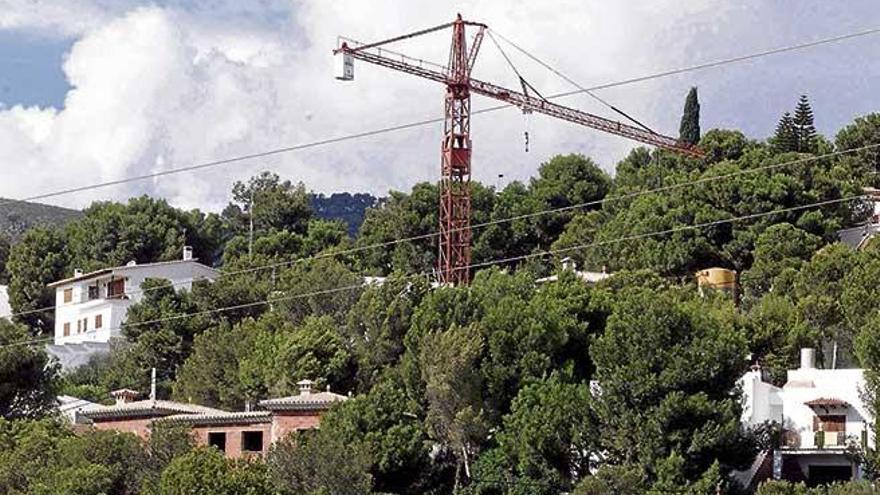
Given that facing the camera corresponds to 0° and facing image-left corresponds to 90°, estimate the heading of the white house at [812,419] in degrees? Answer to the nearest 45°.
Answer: approximately 0°
